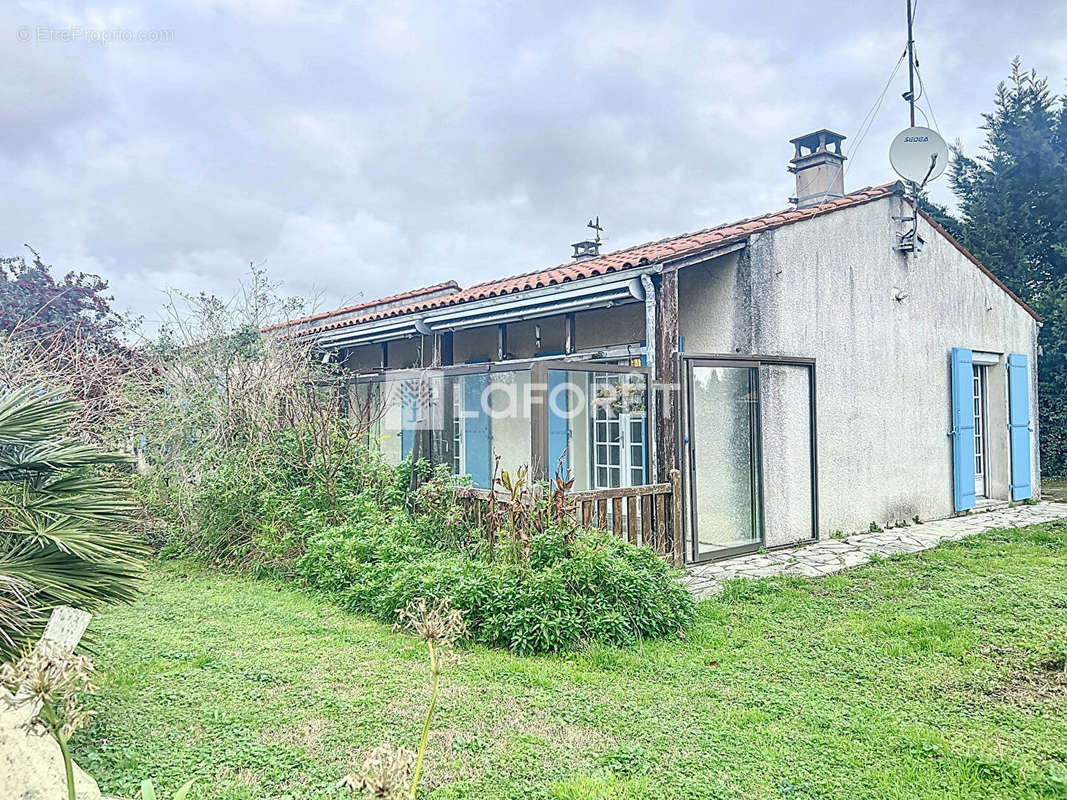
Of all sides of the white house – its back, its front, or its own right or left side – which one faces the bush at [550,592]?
front

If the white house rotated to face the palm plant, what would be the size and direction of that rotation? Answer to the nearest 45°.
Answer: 0° — it already faces it

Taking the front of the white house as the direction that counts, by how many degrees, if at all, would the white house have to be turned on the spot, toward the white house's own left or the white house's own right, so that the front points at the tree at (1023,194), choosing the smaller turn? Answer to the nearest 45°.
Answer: approximately 180°

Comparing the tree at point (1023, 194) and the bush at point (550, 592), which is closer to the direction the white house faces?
the bush

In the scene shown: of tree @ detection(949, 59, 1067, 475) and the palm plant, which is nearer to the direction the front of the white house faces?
the palm plant
